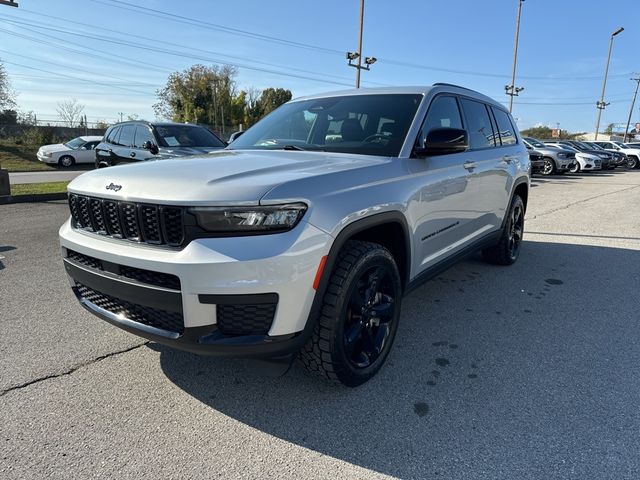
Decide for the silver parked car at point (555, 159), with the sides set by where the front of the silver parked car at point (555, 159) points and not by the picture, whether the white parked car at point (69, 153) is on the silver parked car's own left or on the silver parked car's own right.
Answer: on the silver parked car's own right

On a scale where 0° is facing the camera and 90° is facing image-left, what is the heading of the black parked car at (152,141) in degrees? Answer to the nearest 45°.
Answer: approximately 315°

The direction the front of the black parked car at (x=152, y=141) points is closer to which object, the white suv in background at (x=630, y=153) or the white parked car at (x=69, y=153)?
the white suv in background

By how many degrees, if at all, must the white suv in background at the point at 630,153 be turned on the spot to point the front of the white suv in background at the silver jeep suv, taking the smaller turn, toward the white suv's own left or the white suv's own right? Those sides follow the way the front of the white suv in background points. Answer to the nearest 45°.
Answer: approximately 45° to the white suv's own right

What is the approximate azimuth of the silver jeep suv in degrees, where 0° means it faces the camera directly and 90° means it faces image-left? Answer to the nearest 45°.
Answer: approximately 45°

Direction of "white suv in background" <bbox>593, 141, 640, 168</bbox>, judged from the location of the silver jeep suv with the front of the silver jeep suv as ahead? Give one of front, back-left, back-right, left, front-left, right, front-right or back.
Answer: back

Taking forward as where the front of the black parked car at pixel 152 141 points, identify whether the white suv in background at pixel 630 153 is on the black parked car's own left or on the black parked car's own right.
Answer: on the black parked car's own left
